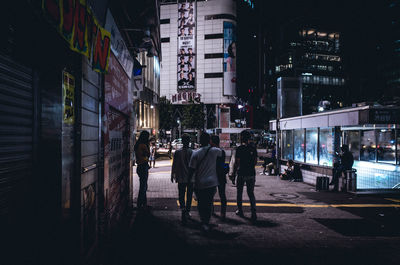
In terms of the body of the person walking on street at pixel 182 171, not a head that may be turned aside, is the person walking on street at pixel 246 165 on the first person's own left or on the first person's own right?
on the first person's own right

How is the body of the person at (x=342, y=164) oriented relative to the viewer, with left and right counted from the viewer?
facing to the left of the viewer

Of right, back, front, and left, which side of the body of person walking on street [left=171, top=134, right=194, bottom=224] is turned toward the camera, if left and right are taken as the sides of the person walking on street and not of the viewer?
back

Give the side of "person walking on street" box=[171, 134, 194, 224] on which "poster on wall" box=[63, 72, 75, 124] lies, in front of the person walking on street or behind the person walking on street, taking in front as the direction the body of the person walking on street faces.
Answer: behind

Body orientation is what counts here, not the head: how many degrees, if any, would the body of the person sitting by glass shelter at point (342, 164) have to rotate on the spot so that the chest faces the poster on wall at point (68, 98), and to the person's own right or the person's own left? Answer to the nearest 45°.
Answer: approximately 90° to the person's own left

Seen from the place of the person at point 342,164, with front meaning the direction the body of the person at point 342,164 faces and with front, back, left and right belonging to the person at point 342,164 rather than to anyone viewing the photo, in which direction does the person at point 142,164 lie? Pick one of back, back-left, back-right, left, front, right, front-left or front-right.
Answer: front-left

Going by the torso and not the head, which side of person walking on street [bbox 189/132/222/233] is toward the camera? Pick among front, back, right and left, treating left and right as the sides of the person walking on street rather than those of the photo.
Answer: back

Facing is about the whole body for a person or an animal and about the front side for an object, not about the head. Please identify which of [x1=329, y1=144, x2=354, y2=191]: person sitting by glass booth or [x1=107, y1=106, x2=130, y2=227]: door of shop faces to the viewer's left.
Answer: the person sitting by glass booth
